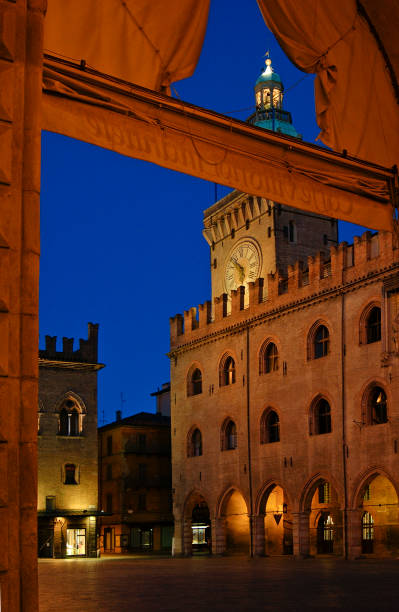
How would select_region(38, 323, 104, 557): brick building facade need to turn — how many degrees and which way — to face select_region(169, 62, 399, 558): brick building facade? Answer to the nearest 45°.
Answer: approximately 45° to its left

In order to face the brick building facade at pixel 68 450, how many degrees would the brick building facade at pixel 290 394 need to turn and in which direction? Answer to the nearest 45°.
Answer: approximately 90° to its right

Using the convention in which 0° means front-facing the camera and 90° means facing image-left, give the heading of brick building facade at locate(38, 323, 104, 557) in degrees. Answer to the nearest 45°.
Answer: approximately 0°

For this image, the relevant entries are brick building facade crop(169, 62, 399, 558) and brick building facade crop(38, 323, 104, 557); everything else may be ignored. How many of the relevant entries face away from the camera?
0

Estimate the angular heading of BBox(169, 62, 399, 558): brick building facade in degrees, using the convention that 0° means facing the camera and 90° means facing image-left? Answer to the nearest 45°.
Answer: approximately 45°
